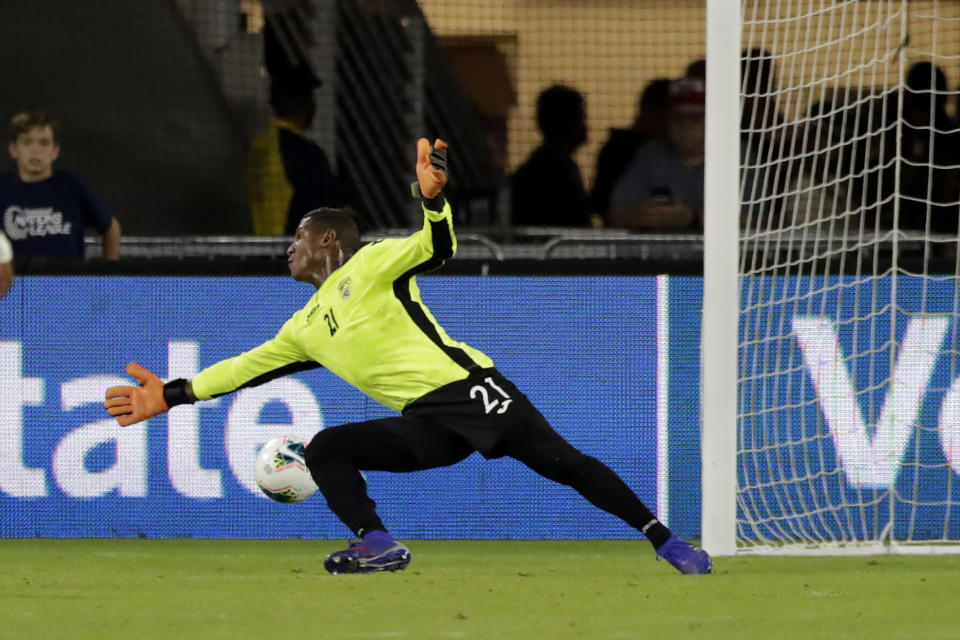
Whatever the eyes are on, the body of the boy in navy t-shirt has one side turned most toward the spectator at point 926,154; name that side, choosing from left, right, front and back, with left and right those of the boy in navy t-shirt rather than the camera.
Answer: left

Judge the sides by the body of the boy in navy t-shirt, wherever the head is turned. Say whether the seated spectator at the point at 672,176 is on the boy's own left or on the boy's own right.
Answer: on the boy's own left

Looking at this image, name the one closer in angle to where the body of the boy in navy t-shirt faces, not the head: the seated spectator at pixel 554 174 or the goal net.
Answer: the goal net

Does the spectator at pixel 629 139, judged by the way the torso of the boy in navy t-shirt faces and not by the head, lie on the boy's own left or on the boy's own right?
on the boy's own left

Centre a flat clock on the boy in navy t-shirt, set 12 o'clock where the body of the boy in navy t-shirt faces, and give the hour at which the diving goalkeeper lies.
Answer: The diving goalkeeper is roughly at 11 o'clock from the boy in navy t-shirt.

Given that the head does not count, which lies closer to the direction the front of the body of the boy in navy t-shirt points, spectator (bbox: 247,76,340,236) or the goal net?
the goal net

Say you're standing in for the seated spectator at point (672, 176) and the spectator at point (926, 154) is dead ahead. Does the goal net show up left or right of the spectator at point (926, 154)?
right

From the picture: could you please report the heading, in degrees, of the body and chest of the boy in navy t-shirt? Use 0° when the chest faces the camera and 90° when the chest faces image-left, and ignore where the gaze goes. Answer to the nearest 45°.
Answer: approximately 0°
